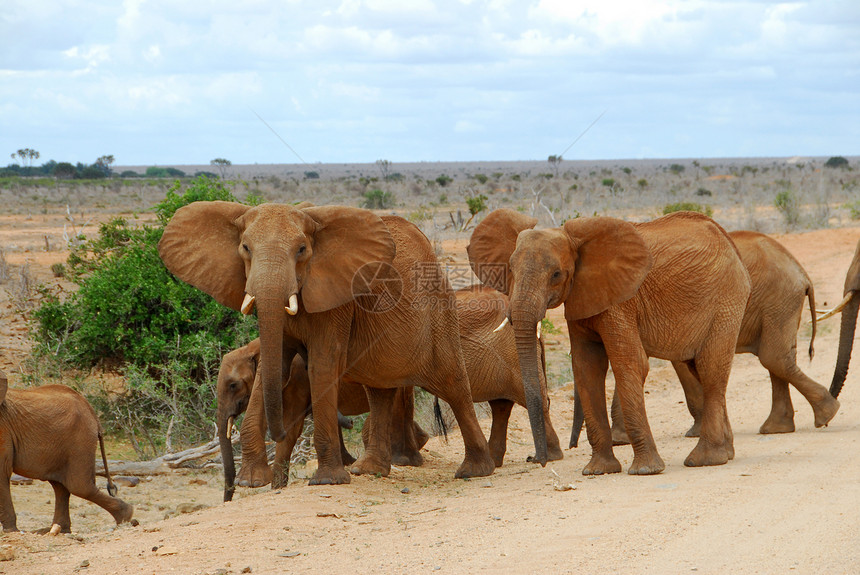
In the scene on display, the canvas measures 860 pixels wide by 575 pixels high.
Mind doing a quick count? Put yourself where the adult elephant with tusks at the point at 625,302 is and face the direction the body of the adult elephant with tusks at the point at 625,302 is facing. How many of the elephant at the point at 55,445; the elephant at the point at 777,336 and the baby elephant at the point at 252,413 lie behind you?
1

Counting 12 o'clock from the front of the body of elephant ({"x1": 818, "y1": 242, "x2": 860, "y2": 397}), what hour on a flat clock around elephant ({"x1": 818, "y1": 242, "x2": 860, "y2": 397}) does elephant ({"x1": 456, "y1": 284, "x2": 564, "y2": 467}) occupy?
elephant ({"x1": 456, "y1": 284, "x2": 564, "y2": 467}) is roughly at 11 o'clock from elephant ({"x1": 818, "y1": 242, "x2": 860, "y2": 397}).

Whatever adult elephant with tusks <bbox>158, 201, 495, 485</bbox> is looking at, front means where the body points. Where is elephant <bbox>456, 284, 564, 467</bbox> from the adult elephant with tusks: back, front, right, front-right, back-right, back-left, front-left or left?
back

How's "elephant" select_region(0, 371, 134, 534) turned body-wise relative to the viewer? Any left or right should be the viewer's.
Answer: facing to the left of the viewer

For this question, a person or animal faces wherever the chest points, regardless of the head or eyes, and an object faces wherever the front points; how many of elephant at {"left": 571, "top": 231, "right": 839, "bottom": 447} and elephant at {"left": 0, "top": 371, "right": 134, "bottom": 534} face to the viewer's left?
2

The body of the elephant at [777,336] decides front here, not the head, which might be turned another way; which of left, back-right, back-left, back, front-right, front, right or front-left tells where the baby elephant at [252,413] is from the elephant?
front-left

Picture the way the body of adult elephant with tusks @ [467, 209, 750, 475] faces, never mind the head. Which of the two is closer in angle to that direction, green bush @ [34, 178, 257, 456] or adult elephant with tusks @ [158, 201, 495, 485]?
the adult elephant with tusks

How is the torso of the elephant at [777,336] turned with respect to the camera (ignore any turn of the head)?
to the viewer's left

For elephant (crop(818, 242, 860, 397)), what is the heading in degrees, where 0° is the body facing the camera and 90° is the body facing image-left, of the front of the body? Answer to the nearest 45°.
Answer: approximately 90°

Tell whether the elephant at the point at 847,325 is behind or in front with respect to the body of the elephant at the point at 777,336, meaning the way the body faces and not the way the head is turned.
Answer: behind

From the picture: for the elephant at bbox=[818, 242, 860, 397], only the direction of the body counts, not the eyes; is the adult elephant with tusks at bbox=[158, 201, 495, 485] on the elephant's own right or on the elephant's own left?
on the elephant's own left
